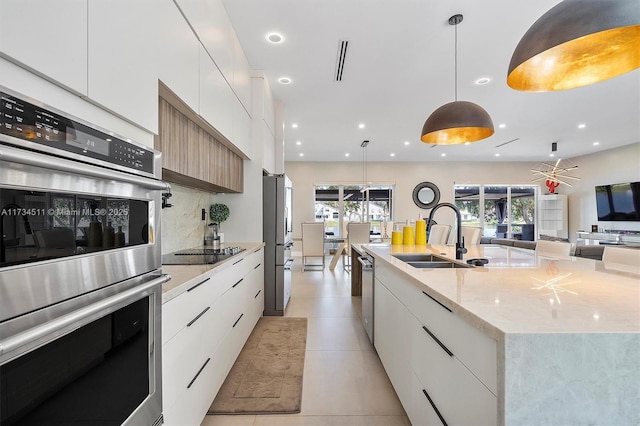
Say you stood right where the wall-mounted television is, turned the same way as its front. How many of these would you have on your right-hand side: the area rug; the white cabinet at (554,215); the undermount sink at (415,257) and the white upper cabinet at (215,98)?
1

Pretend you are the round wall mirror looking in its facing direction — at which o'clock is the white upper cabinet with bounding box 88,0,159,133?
The white upper cabinet is roughly at 12 o'clock from the round wall mirror.

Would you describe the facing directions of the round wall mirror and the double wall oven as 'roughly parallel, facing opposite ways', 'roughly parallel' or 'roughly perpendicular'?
roughly perpendicular

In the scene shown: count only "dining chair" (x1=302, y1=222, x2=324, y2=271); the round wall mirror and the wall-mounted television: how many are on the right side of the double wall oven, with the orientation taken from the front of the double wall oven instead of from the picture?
0

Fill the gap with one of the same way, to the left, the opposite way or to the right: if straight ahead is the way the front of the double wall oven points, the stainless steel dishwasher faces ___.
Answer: the opposite way

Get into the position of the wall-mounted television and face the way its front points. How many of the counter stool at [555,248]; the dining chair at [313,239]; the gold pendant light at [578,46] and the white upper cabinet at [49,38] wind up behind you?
0

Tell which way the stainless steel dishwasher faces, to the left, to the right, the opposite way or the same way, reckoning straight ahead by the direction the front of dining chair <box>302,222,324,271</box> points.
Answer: to the left

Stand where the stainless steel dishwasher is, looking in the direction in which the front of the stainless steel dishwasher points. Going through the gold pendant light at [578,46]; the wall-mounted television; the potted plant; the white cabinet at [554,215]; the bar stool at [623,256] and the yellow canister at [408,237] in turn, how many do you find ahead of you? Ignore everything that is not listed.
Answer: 1

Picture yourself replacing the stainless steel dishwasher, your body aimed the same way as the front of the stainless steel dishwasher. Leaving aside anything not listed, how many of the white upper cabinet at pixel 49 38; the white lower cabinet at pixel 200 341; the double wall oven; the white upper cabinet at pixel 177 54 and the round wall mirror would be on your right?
1

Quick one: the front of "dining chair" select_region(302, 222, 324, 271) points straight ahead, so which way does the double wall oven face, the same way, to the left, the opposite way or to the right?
to the right

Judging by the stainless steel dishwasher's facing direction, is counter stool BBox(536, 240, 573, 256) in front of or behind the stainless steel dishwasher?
behind

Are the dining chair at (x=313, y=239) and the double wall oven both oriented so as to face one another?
no

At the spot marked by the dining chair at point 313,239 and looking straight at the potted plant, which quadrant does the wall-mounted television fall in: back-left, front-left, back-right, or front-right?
back-left

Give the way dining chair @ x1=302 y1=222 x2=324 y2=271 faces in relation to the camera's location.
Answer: facing away from the viewer

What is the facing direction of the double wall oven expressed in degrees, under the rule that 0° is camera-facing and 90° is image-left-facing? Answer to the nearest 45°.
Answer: approximately 315°

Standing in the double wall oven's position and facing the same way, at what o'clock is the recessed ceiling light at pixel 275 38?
The recessed ceiling light is roughly at 9 o'clock from the double wall oven.

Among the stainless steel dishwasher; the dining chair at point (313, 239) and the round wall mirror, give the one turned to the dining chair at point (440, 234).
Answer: the round wall mirror

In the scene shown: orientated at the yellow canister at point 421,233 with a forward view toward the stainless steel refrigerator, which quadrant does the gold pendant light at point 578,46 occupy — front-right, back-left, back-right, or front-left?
back-left

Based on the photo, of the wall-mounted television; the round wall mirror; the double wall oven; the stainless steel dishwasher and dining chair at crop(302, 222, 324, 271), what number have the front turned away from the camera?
1

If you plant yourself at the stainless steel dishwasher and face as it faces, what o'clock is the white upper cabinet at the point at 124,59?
The white upper cabinet is roughly at 10 o'clock from the stainless steel dishwasher.

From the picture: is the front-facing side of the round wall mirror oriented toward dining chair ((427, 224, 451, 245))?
yes

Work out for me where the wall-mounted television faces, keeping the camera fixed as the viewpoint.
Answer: facing the viewer and to the left of the viewer

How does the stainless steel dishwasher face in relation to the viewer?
to the viewer's left

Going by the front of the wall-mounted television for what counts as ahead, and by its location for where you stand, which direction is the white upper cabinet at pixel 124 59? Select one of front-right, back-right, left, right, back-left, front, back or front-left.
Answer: front-left

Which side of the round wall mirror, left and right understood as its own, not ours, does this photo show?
front
